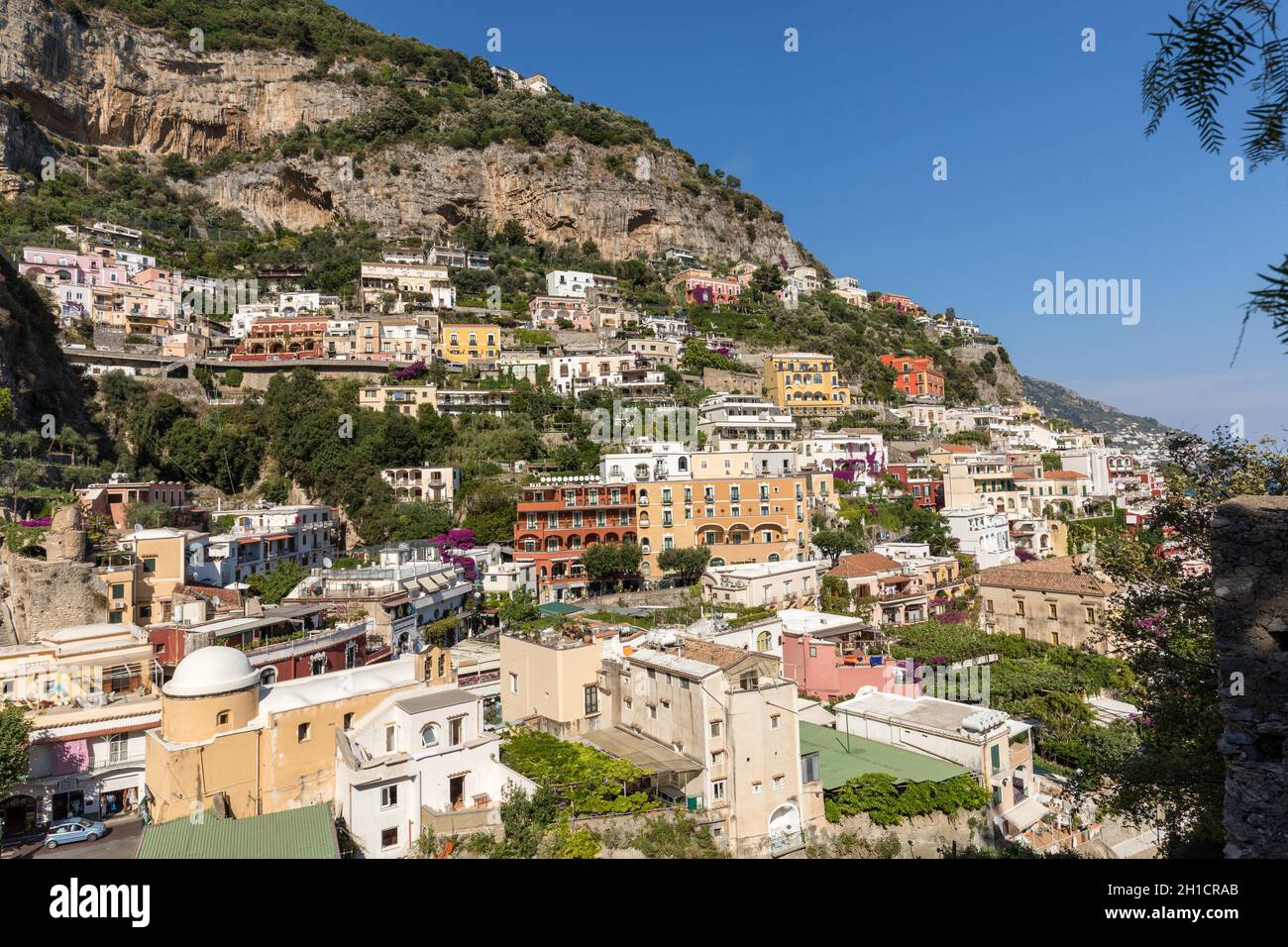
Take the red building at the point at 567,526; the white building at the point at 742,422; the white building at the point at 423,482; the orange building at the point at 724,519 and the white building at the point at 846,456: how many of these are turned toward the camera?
5

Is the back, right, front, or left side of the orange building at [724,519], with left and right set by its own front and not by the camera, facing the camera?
front

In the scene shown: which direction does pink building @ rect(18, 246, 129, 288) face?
toward the camera

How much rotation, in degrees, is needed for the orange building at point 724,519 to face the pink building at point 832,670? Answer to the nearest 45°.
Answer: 0° — it already faces it

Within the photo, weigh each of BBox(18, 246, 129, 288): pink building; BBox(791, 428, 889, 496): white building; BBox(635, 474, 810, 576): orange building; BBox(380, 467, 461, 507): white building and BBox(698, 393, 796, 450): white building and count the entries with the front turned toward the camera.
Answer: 5

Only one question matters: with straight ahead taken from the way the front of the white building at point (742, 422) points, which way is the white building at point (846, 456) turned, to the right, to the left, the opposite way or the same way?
the same way

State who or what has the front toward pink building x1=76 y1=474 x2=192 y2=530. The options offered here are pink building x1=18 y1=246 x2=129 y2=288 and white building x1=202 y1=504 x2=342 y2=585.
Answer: pink building x1=18 y1=246 x2=129 y2=288

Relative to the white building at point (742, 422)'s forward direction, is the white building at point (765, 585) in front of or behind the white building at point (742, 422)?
in front

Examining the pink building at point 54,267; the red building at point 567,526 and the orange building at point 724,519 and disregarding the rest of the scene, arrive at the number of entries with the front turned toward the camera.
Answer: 3

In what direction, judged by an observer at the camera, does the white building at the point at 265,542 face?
facing the viewer and to the right of the viewer

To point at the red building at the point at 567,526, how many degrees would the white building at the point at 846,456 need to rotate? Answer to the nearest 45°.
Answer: approximately 45° to its right

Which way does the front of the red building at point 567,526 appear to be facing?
toward the camera

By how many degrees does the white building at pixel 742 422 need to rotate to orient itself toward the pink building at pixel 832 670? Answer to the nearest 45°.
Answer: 0° — it already faces it

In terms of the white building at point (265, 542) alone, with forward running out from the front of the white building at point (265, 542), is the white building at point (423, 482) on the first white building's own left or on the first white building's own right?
on the first white building's own left

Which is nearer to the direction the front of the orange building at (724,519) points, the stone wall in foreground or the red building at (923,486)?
the stone wall in foreground

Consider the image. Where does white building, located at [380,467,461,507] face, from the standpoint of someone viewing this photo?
facing the viewer

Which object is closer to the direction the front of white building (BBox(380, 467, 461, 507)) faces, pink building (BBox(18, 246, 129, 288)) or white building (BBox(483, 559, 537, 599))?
the white building
